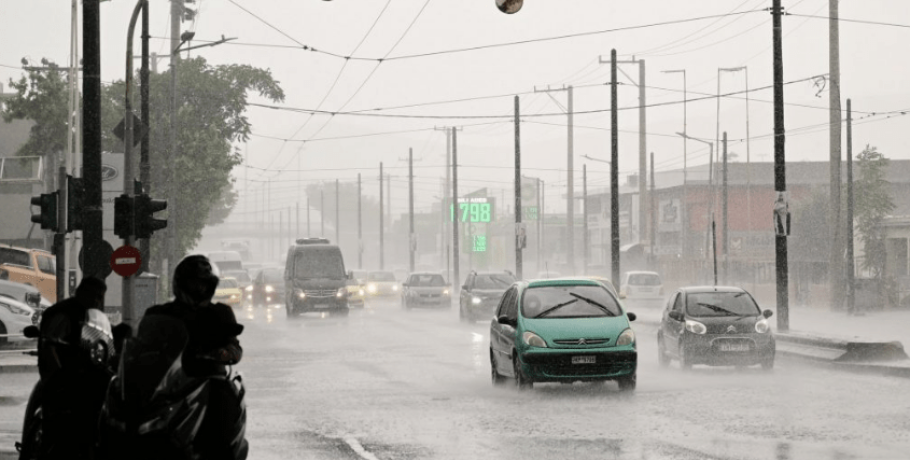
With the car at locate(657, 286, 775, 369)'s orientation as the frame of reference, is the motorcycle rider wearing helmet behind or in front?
in front

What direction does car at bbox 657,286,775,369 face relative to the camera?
toward the camera

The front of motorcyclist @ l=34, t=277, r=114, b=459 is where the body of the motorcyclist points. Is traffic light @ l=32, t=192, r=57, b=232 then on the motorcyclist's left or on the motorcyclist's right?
on the motorcyclist's left

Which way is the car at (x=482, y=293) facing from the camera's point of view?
toward the camera

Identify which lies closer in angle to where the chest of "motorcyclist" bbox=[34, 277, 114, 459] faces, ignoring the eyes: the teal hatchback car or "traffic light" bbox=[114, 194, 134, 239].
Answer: the teal hatchback car

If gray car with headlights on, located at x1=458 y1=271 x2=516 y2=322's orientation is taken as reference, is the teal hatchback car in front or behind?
in front

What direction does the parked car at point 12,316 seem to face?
to the viewer's right

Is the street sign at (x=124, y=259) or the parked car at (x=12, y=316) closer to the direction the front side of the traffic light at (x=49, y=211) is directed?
the parked car

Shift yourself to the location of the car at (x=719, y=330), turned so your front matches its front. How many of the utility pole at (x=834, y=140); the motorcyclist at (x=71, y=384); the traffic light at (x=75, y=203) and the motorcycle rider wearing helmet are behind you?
1
